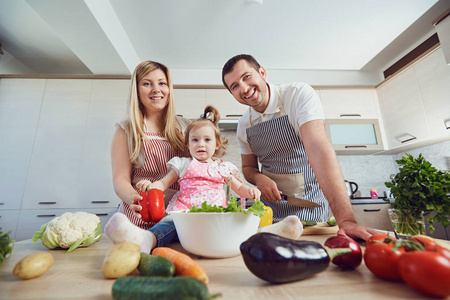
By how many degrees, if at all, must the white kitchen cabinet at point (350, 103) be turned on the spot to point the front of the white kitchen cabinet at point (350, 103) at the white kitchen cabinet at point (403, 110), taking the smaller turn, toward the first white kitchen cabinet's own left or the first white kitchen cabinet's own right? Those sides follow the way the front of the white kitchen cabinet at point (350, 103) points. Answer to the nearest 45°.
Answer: approximately 90° to the first white kitchen cabinet's own left

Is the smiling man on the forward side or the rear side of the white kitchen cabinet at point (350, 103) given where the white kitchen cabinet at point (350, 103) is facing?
on the forward side

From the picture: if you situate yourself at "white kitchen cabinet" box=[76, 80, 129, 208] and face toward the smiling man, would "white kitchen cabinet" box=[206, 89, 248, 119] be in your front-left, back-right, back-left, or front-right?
front-left

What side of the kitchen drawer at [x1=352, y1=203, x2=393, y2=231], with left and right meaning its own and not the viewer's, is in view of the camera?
front

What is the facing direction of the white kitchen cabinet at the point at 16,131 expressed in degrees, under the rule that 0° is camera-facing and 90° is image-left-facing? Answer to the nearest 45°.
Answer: approximately 0°

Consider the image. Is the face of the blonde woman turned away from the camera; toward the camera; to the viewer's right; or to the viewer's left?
toward the camera

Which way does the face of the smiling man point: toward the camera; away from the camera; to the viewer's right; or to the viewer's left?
toward the camera

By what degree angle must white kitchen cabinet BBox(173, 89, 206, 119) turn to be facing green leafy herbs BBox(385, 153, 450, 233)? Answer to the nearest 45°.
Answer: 0° — it already faces it

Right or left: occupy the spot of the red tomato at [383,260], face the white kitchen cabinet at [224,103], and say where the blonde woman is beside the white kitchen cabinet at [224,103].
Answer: left

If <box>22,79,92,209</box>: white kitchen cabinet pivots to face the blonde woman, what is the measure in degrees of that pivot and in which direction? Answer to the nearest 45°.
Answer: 0° — it already faces them

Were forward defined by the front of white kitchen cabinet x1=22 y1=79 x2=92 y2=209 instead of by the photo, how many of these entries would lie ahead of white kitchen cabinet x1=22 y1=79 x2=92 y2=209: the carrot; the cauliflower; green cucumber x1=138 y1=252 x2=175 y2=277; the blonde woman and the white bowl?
5

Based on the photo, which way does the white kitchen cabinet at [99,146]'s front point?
toward the camera

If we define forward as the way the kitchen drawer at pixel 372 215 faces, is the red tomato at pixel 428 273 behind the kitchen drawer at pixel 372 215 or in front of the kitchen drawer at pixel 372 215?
in front

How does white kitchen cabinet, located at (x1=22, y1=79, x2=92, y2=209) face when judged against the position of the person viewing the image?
facing the viewer

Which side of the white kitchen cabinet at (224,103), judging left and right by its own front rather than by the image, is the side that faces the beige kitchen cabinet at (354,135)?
left
